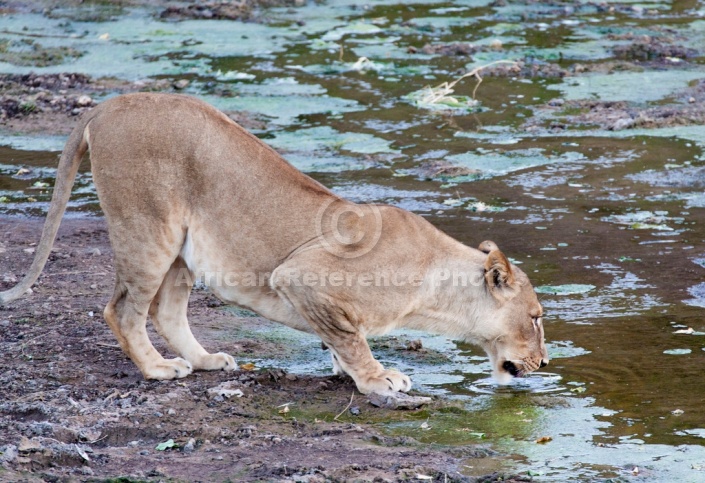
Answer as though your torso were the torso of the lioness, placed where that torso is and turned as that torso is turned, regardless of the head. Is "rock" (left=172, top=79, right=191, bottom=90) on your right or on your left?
on your left

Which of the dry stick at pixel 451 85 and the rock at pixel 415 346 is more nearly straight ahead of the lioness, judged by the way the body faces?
the rock

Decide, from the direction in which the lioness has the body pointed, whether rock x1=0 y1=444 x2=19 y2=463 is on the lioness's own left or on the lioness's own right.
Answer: on the lioness's own right

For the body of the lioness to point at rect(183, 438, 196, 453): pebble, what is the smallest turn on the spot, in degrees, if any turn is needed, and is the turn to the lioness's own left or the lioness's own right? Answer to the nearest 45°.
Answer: approximately 90° to the lioness's own right

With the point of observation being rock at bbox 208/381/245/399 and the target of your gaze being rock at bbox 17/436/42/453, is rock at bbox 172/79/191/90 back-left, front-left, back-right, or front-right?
back-right

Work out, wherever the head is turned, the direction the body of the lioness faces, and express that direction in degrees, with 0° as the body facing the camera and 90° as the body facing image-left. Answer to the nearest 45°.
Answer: approximately 270°

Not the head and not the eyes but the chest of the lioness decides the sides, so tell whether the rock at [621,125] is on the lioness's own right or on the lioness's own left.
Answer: on the lioness's own left

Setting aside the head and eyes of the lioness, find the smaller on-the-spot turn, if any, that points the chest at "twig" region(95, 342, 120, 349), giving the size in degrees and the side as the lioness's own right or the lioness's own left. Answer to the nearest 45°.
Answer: approximately 135° to the lioness's own left

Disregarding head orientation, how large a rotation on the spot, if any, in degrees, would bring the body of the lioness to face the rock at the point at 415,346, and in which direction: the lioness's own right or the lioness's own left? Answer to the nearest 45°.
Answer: approximately 45° to the lioness's own left

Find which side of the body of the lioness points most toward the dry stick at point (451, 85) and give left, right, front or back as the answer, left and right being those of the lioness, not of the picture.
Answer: left

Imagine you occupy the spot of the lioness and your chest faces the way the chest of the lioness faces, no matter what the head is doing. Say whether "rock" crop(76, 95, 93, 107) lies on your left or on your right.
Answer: on your left
